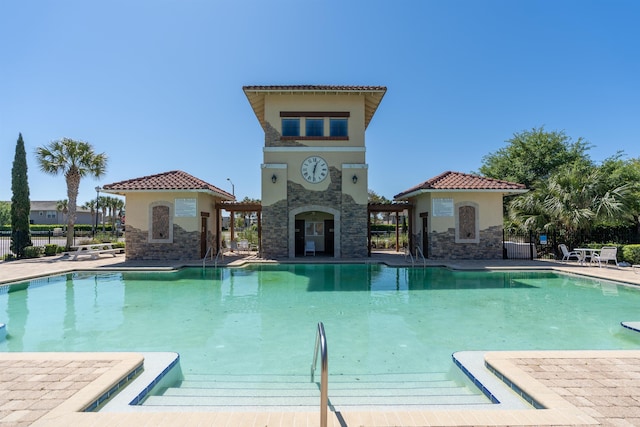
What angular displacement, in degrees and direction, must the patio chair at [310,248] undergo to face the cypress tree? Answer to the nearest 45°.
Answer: approximately 90° to its right
